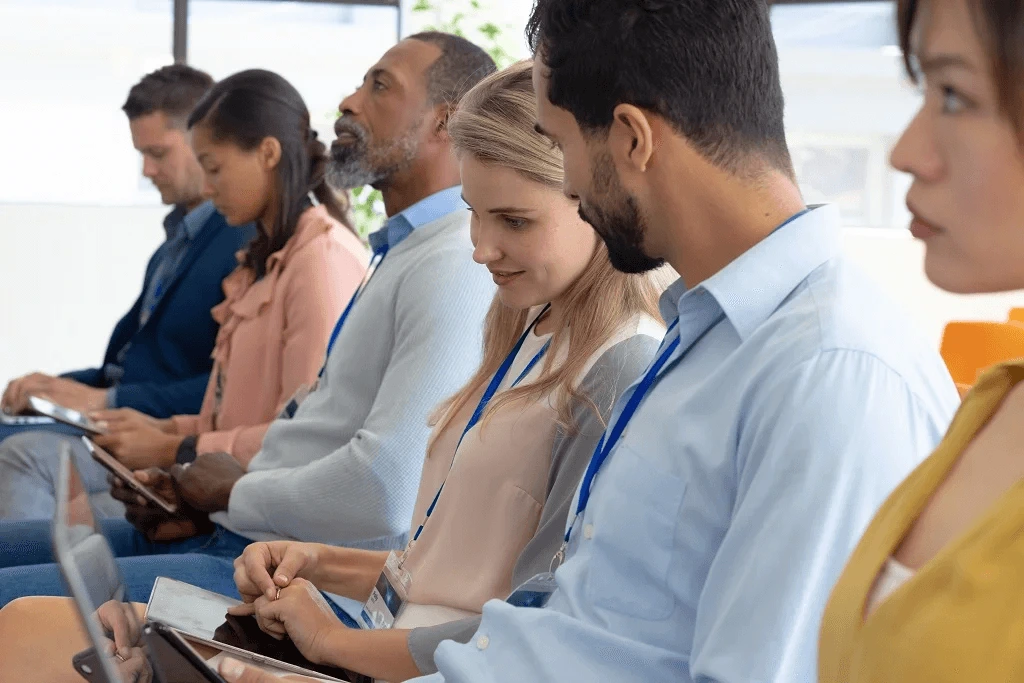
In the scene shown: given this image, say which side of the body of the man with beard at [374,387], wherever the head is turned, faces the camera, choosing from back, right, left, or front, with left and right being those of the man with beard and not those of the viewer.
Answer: left

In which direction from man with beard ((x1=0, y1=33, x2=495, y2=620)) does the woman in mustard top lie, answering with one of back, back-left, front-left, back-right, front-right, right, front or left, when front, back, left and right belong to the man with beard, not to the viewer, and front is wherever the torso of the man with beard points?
left

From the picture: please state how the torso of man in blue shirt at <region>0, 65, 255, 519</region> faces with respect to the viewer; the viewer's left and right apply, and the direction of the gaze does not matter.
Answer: facing to the left of the viewer

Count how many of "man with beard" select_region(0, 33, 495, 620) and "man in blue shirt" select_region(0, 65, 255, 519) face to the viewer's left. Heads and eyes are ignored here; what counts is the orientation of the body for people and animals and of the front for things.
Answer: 2

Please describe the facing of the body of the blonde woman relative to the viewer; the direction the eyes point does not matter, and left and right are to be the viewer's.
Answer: facing the viewer and to the left of the viewer

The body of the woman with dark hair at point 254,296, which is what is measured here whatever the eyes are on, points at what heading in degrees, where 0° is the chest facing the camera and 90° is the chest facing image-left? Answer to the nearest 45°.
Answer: approximately 90°

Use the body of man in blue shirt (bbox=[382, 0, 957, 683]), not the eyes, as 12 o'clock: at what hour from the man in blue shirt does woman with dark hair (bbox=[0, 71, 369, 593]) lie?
The woman with dark hair is roughly at 2 o'clock from the man in blue shirt.

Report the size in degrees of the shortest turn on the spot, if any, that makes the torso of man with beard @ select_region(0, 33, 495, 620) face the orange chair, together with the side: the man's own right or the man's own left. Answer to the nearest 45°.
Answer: approximately 180°

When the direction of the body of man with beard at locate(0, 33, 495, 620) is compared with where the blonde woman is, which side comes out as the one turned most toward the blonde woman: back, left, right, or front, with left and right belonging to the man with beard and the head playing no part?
left

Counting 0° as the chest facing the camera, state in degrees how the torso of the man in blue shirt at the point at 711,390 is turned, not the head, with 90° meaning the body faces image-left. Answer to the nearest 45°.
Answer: approximately 90°
